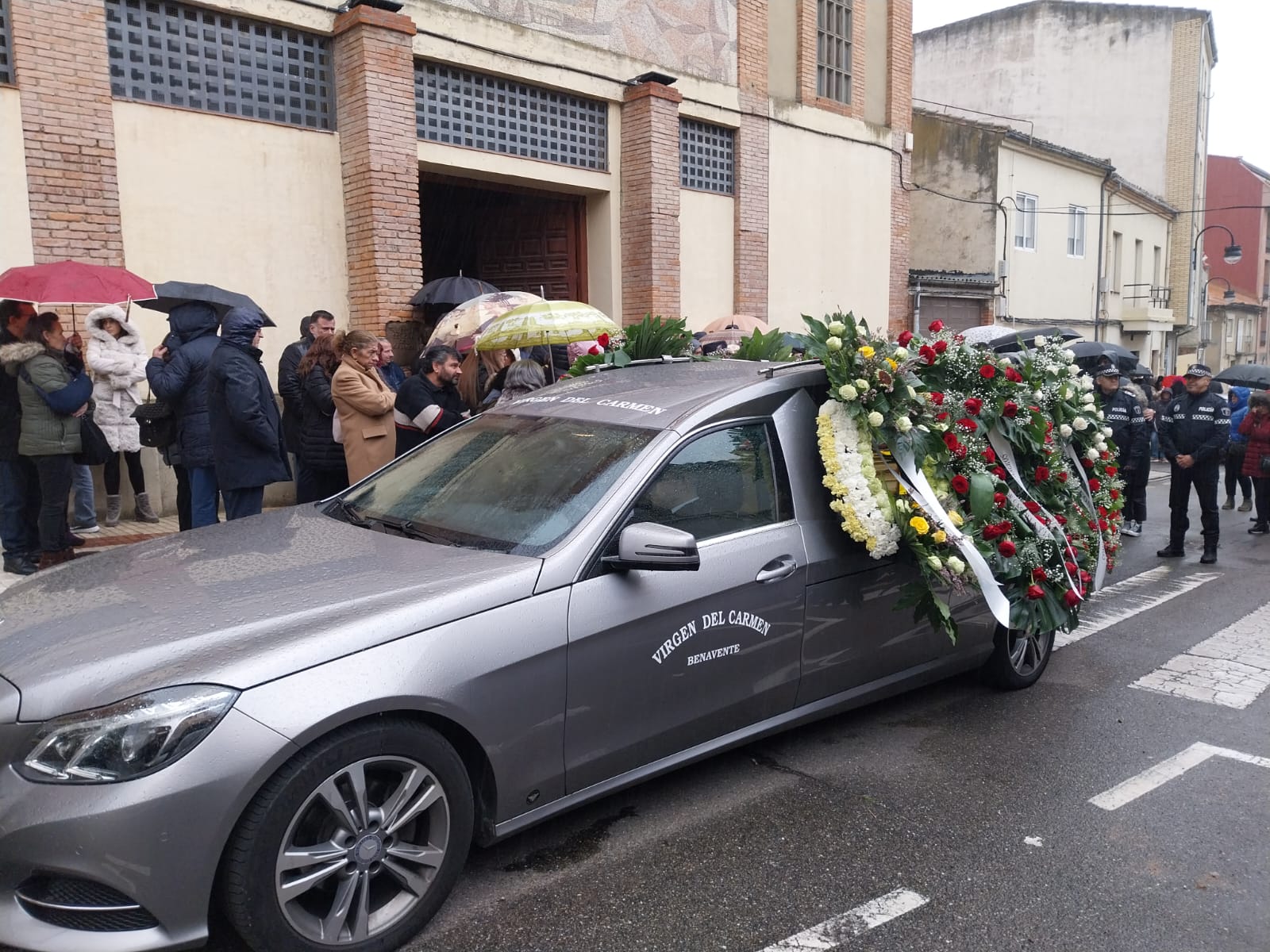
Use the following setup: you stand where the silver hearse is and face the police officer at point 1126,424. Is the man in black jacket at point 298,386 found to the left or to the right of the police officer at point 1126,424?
left

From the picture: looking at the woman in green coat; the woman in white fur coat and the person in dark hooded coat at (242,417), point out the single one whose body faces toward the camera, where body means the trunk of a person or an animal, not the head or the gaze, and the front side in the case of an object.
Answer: the woman in white fur coat

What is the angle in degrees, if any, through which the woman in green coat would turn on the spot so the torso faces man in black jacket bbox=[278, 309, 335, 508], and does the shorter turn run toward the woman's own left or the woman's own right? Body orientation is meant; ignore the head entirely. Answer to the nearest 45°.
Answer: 0° — they already face them

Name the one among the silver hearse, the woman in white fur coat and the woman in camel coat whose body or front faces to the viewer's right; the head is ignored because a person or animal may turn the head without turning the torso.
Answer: the woman in camel coat

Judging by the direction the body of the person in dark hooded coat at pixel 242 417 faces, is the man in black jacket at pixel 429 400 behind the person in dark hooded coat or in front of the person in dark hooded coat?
in front

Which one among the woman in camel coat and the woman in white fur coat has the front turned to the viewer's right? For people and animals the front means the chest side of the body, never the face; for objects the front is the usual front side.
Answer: the woman in camel coat

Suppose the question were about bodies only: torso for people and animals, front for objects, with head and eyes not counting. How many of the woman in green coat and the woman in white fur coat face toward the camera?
1

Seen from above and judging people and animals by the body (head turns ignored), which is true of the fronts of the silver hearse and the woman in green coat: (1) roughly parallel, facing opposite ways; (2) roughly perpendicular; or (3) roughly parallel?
roughly parallel, facing opposite ways

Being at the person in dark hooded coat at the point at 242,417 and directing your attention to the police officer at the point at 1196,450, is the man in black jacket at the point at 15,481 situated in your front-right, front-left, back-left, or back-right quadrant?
back-left

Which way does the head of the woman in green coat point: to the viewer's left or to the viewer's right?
to the viewer's right

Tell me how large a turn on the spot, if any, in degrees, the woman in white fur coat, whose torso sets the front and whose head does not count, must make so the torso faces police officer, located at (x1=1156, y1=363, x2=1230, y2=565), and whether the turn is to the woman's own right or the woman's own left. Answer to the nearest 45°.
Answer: approximately 90° to the woman's own left
